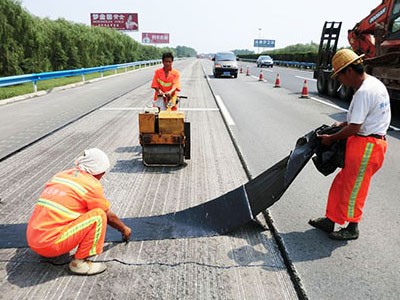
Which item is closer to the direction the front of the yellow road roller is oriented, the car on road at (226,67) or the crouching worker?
the crouching worker

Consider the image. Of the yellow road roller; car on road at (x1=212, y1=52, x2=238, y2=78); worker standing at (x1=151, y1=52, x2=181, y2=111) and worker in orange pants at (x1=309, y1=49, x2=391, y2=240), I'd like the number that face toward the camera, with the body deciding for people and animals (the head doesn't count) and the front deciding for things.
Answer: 3

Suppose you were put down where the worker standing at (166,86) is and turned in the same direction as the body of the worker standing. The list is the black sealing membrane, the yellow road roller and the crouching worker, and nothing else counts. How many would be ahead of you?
3

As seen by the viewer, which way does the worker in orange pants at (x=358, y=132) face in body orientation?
to the viewer's left

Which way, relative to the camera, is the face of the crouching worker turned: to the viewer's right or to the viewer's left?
to the viewer's right

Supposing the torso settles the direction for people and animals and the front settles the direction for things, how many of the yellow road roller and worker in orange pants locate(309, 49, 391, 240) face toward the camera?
1

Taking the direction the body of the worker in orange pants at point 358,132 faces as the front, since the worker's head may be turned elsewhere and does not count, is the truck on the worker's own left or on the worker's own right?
on the worker's own right

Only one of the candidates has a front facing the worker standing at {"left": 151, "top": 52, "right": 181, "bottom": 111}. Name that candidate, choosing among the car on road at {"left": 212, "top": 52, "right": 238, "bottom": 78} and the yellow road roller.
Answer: the car on road

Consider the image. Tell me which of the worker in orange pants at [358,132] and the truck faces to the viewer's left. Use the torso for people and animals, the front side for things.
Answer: the worker in orange pants

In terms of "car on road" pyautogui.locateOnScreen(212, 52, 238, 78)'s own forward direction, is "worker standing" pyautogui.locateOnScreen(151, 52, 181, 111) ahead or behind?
ahead
